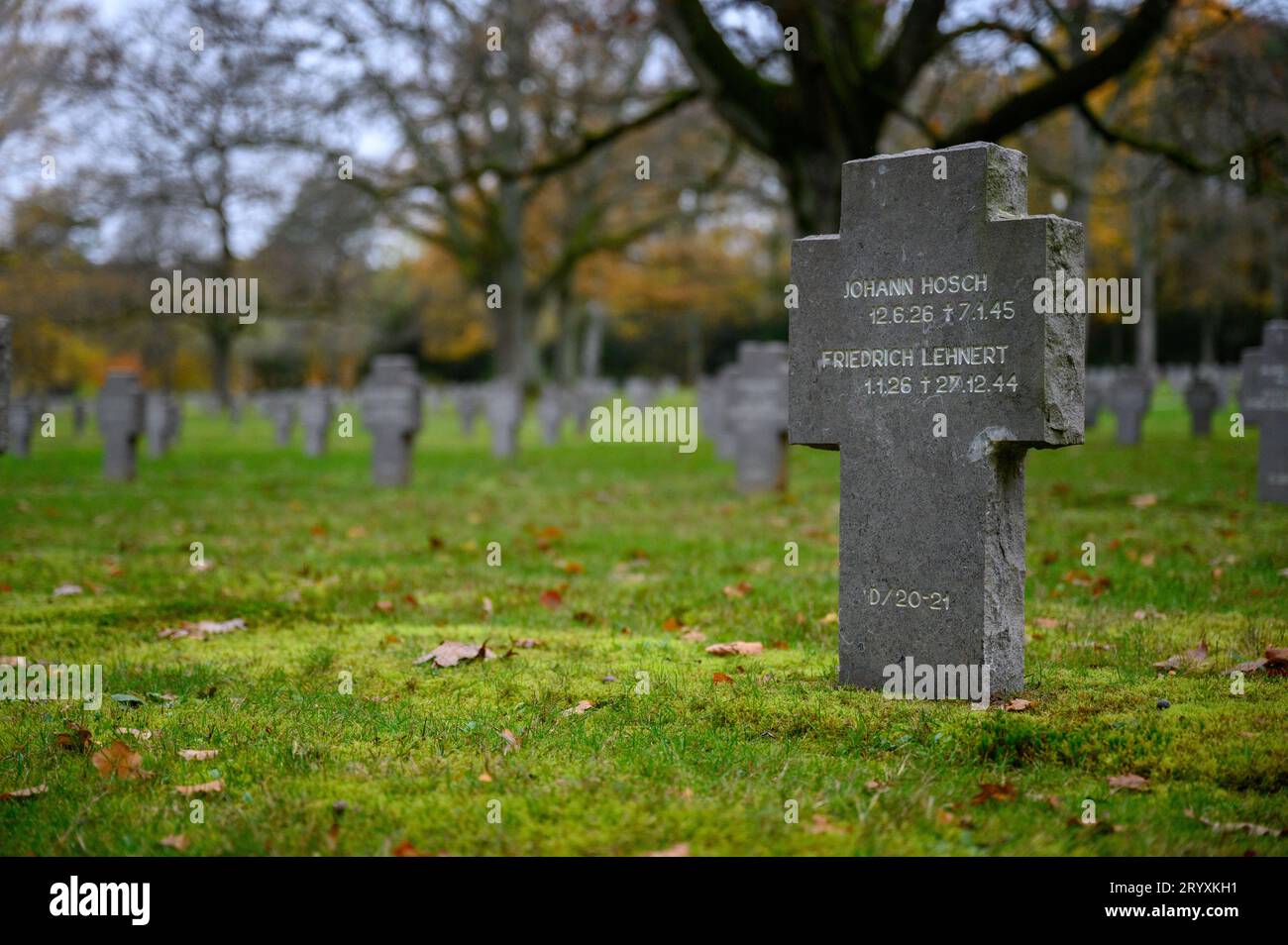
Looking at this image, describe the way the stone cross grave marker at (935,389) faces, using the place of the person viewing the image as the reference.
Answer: facing the viewer and to the left of the viewer

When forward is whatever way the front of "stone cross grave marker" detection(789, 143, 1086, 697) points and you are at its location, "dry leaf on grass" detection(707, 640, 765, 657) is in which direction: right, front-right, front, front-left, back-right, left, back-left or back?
right

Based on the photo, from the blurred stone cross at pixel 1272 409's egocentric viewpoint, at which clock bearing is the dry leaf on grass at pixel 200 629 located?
The dry leaf on grass is roughly at 1 o'clock from the blurred stone cross.

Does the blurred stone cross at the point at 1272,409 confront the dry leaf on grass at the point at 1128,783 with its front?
yes

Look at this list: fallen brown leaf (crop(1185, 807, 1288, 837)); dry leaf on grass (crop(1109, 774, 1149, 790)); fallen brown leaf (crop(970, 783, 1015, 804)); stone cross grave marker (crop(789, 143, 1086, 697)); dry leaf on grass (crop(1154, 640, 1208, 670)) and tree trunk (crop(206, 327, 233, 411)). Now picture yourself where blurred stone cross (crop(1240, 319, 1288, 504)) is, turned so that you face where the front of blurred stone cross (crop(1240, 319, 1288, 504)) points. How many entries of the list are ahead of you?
5

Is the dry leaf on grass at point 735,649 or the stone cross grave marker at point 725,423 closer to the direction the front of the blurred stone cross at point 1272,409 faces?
the dry leaf on grass

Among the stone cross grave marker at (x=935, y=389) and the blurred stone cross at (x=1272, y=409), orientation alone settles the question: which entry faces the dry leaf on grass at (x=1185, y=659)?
the blurred stone cross

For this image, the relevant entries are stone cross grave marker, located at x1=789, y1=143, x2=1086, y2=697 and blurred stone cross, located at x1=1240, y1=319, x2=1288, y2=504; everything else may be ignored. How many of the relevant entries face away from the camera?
0

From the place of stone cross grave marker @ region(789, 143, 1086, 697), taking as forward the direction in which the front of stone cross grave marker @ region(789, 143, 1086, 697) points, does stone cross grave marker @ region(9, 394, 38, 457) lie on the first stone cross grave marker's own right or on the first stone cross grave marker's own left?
on the first stone cross grave marker's own right

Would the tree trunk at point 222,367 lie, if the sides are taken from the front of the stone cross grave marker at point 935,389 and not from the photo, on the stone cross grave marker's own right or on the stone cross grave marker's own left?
on the stone cross grave marker's own right

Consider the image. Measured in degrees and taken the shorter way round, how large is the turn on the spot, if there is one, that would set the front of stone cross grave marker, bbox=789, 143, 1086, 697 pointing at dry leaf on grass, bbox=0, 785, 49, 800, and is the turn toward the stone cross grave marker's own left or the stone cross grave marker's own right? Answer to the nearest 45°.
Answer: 0° — it already faces it

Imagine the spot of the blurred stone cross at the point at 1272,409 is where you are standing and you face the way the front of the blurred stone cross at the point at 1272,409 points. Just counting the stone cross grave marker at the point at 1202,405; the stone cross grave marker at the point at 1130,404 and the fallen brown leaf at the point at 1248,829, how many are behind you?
2

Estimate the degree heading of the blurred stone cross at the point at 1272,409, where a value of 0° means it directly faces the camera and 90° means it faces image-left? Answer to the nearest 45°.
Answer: approximately 0°

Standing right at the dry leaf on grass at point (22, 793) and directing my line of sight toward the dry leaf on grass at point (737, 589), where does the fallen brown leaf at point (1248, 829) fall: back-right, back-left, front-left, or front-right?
front-right
